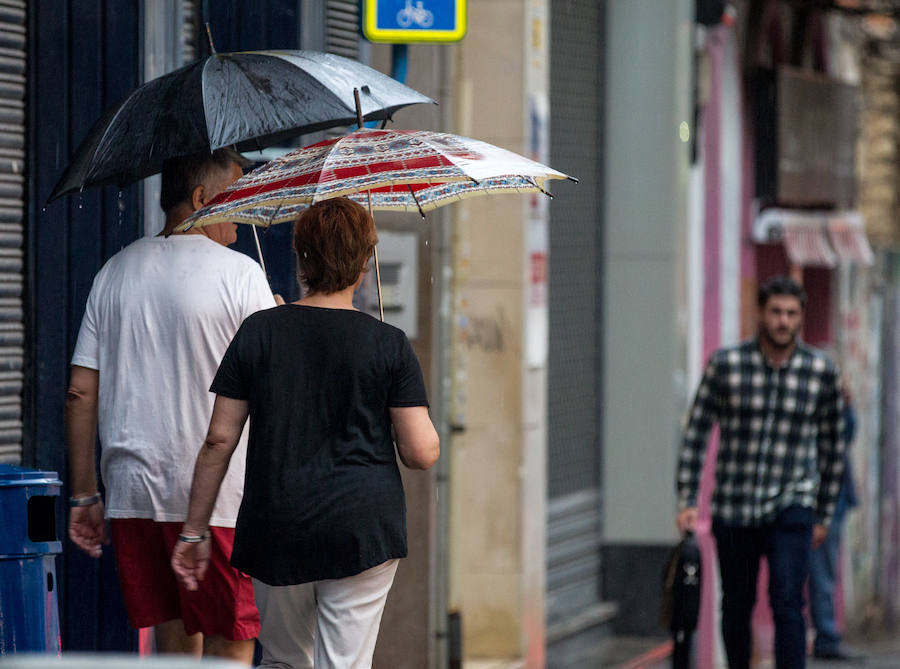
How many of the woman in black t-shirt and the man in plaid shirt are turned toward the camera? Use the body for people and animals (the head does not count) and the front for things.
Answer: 1

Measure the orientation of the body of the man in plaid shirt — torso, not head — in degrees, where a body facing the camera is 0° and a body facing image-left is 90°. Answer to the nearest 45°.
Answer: approximately 0°

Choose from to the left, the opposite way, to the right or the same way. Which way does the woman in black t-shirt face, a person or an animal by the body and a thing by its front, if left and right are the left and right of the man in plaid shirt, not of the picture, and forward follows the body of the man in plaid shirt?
the opposite way

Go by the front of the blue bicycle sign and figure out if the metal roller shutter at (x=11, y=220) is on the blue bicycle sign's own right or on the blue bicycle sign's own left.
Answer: on the blue bicycle sign's own right

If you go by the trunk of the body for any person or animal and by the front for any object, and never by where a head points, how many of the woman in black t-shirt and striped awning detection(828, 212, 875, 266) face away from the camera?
1

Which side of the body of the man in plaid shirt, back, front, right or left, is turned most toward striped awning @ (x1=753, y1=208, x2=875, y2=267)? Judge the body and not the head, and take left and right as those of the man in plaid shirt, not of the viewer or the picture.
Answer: back

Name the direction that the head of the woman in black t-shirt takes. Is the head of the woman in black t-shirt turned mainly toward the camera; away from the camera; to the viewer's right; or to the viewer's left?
away from the camera

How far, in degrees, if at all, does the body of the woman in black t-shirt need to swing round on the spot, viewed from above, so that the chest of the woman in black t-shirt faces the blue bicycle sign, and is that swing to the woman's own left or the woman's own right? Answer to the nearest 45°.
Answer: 0° — they already face it

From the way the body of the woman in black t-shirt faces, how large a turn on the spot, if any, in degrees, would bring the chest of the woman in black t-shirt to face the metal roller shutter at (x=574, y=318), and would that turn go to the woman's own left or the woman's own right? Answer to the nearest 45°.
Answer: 0° — they already face it

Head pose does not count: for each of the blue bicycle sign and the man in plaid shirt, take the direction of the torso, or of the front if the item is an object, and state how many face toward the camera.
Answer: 2
